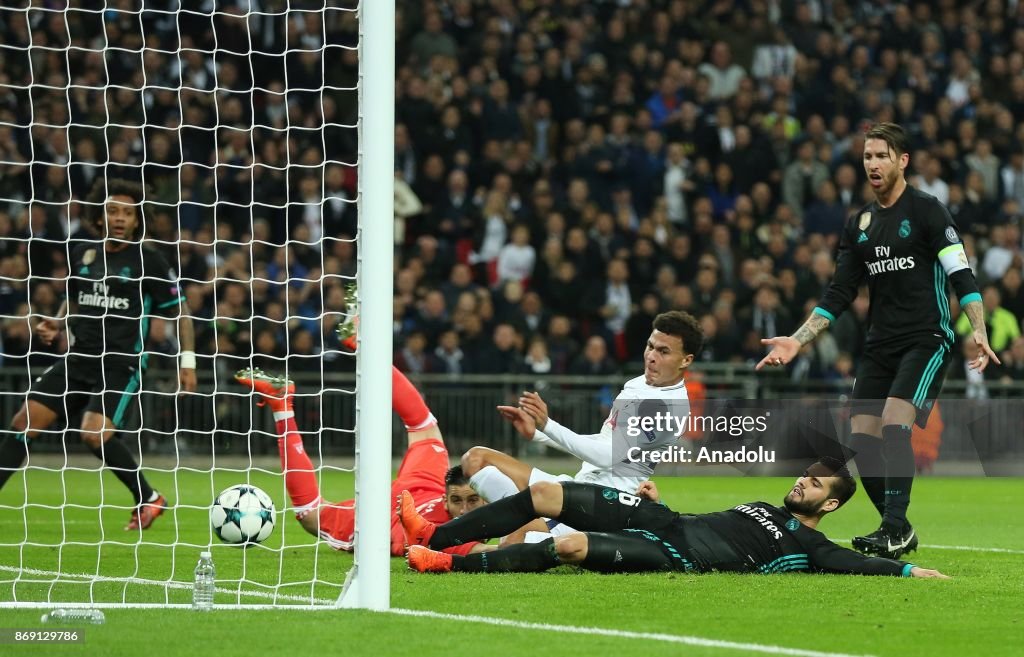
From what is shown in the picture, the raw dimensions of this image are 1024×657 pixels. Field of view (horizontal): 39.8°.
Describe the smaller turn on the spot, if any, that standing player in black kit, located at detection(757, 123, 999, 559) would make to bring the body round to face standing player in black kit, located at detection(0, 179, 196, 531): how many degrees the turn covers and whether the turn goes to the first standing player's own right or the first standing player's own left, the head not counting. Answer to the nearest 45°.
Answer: approximately 45° to the first standing player's own right

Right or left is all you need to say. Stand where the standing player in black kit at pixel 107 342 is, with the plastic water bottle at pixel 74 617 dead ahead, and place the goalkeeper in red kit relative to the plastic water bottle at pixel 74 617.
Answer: left

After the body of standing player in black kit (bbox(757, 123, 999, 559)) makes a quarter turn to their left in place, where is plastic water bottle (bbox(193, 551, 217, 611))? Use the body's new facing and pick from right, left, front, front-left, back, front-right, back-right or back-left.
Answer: right

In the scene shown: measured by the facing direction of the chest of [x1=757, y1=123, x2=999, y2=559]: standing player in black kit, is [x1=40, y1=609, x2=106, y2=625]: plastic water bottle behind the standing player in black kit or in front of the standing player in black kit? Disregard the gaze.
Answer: in front

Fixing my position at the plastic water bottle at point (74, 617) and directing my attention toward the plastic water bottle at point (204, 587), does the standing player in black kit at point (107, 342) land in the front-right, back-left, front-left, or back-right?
front-left

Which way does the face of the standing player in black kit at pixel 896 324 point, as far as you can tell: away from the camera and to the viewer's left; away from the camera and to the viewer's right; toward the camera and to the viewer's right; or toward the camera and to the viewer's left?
toward the camera and to the viewer's left

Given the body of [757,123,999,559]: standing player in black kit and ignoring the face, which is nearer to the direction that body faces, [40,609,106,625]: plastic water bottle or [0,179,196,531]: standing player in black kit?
the plastic water bottle

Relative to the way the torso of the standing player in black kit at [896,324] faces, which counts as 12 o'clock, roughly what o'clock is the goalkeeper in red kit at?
The goalkeeper in red kit is roughly at 1 o'clock from the standing player in black kit.

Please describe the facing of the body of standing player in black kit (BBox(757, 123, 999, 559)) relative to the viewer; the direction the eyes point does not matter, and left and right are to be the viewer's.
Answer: facing the viewer and to the left of the viewer

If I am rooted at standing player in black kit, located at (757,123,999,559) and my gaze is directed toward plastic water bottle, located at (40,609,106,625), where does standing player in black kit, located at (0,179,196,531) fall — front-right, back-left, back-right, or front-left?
front-right

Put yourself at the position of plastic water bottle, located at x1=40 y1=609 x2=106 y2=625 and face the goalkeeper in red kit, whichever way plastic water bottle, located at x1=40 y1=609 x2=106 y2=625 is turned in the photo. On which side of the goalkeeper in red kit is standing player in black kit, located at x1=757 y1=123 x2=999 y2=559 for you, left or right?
right

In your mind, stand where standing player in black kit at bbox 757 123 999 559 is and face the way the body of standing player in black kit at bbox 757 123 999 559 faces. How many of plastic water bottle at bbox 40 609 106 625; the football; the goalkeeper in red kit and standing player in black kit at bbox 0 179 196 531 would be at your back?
0

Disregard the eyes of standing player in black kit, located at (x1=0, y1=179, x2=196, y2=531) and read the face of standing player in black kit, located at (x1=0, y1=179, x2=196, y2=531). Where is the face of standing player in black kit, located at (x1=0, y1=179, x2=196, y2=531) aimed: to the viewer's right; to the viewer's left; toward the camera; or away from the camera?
toward the camera
